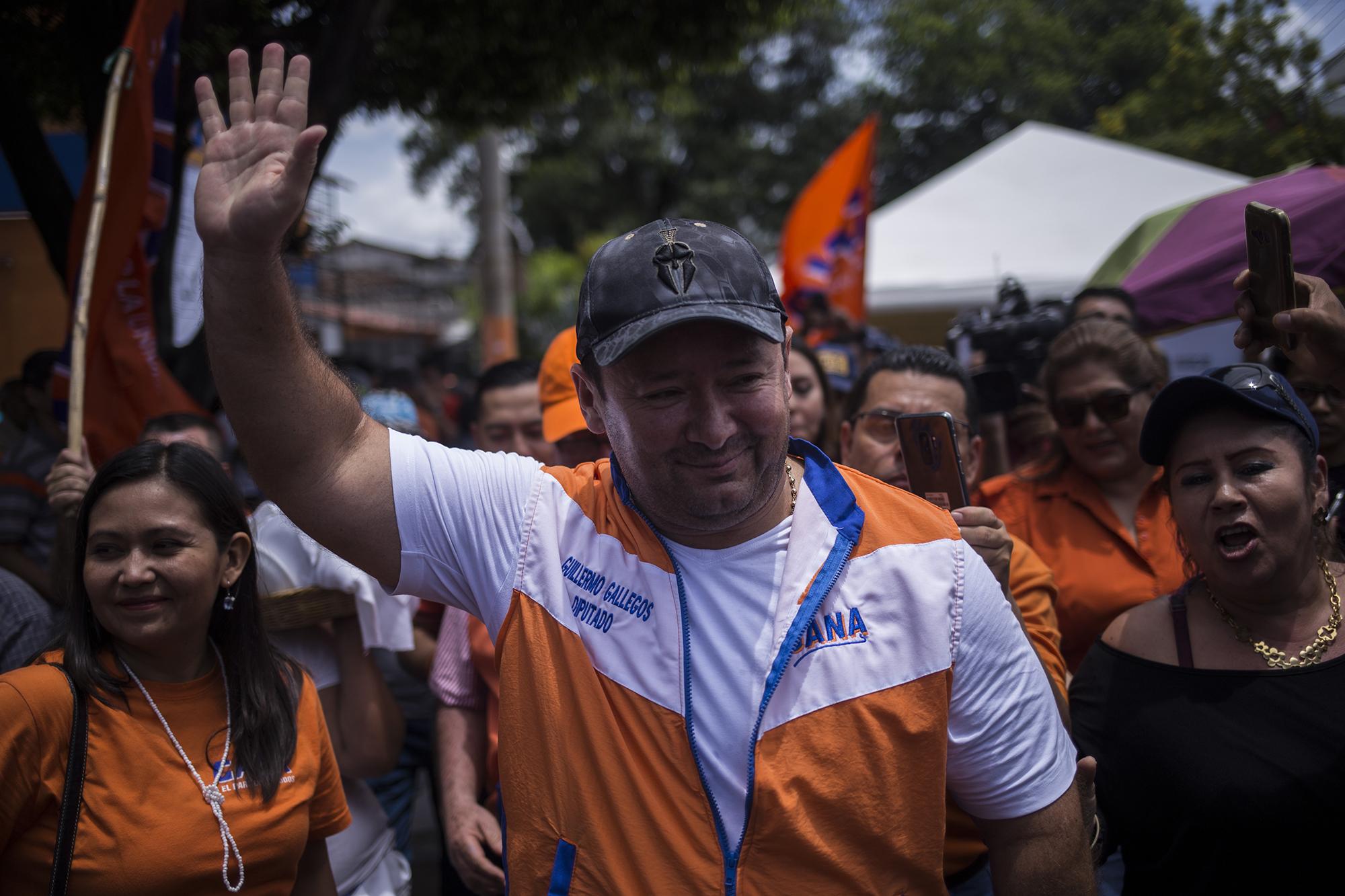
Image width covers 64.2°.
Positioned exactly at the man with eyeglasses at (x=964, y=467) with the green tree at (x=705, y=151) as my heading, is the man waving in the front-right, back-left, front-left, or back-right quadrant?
back-left

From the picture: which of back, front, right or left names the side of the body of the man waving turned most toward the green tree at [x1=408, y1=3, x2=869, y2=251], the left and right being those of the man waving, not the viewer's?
back

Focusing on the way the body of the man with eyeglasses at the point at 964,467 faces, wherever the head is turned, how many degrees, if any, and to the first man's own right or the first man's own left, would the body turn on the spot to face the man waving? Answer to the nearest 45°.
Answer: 0° — they already face them

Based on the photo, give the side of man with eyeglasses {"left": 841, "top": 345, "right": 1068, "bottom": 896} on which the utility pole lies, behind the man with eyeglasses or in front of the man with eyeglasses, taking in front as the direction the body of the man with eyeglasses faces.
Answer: behind

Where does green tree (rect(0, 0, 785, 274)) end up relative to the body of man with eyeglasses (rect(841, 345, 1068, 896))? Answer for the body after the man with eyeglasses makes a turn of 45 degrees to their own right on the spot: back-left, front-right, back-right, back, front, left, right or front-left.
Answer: right

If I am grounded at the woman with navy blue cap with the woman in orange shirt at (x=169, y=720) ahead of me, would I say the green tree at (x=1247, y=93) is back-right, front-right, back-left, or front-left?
back-right

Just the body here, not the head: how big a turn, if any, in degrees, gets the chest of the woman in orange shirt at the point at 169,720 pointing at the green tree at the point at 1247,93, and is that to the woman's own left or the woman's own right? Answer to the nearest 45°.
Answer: approximately 90° to the woman's own left

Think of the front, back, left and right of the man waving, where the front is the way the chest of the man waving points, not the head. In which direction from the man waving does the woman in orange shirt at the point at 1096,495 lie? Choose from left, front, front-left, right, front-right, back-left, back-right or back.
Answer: back-left

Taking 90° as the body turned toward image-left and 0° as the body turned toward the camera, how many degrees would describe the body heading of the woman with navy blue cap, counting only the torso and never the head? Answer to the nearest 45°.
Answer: approximately 0°

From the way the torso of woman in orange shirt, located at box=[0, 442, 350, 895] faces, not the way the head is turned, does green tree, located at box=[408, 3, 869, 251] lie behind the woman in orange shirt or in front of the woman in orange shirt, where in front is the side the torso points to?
behind
